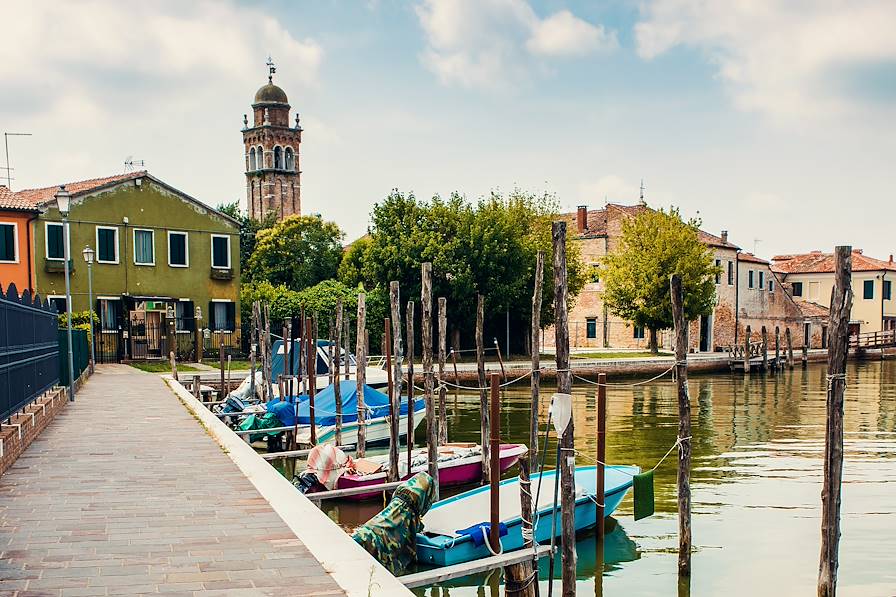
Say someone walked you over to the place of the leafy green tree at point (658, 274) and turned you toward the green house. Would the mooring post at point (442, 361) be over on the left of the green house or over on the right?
left

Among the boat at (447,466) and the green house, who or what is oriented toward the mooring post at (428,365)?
the green house

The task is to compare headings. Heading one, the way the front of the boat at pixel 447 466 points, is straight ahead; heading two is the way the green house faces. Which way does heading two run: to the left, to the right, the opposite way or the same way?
to the right

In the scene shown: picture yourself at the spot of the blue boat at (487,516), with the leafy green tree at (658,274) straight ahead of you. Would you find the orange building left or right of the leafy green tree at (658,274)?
left

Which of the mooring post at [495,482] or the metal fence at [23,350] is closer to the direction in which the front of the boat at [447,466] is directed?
the mooring post

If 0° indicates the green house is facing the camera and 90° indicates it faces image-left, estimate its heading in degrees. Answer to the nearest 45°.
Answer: approximately 0°

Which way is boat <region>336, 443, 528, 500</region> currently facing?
to the viewer's right

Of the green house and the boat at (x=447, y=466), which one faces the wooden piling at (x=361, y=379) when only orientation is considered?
the green house

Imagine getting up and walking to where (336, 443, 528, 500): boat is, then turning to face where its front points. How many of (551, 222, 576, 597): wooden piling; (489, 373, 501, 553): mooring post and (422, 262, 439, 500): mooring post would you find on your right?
3

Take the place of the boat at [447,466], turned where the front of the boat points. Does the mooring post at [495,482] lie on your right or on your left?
on your right
